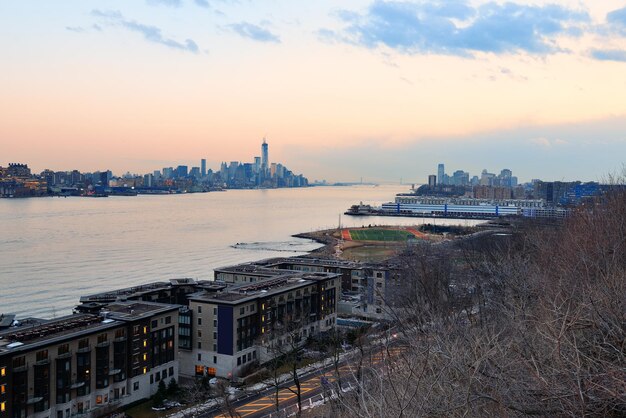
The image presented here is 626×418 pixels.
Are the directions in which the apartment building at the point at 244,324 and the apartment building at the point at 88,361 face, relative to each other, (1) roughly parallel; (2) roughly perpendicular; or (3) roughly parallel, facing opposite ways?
roughly parallel

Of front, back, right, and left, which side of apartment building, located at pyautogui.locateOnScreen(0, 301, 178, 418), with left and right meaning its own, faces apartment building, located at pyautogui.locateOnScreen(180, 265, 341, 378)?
left

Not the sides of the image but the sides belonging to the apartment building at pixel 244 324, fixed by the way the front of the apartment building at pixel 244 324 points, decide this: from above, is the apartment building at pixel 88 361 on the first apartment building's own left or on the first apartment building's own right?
on the first apartment building's own right

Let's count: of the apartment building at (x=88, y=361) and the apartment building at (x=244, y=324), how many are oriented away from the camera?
0
